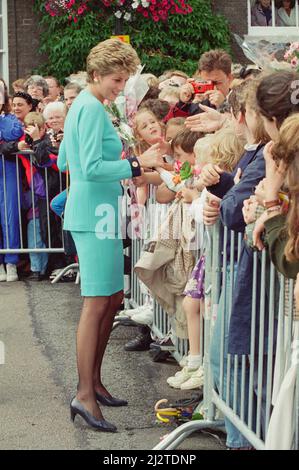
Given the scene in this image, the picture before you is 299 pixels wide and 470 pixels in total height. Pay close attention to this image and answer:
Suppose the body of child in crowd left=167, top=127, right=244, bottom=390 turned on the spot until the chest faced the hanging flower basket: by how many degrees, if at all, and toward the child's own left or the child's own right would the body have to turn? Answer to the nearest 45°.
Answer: approximately 90° to the child's own right

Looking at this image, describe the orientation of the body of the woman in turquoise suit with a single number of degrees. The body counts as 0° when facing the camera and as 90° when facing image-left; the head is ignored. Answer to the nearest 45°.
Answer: approximately 270°

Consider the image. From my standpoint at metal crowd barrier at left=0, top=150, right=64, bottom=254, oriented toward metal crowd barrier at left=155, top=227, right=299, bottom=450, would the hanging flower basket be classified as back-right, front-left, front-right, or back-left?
back-left

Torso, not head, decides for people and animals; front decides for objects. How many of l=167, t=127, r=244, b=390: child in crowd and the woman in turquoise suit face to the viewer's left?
1

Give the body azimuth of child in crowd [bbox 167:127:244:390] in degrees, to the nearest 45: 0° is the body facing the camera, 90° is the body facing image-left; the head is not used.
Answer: approximately 90°

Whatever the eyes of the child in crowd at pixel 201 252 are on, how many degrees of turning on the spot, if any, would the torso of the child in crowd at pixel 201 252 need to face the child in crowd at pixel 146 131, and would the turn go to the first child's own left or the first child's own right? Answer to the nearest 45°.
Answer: approximately 90° to the first child's own right

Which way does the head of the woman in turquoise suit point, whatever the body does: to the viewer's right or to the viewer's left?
to the viewer's right

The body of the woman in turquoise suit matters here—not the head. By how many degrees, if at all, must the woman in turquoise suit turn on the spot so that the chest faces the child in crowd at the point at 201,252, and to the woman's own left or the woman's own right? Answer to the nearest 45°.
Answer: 0° — they already face them

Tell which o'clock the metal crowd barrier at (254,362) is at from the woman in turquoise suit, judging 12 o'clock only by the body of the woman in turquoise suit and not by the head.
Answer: The metal crowd barrier is roughly at 2 o'clock from the woman in turquoise suit.

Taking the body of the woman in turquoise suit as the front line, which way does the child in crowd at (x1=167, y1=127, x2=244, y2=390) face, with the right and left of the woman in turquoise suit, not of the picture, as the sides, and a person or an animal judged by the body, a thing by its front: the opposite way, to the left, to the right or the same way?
the opposite way
